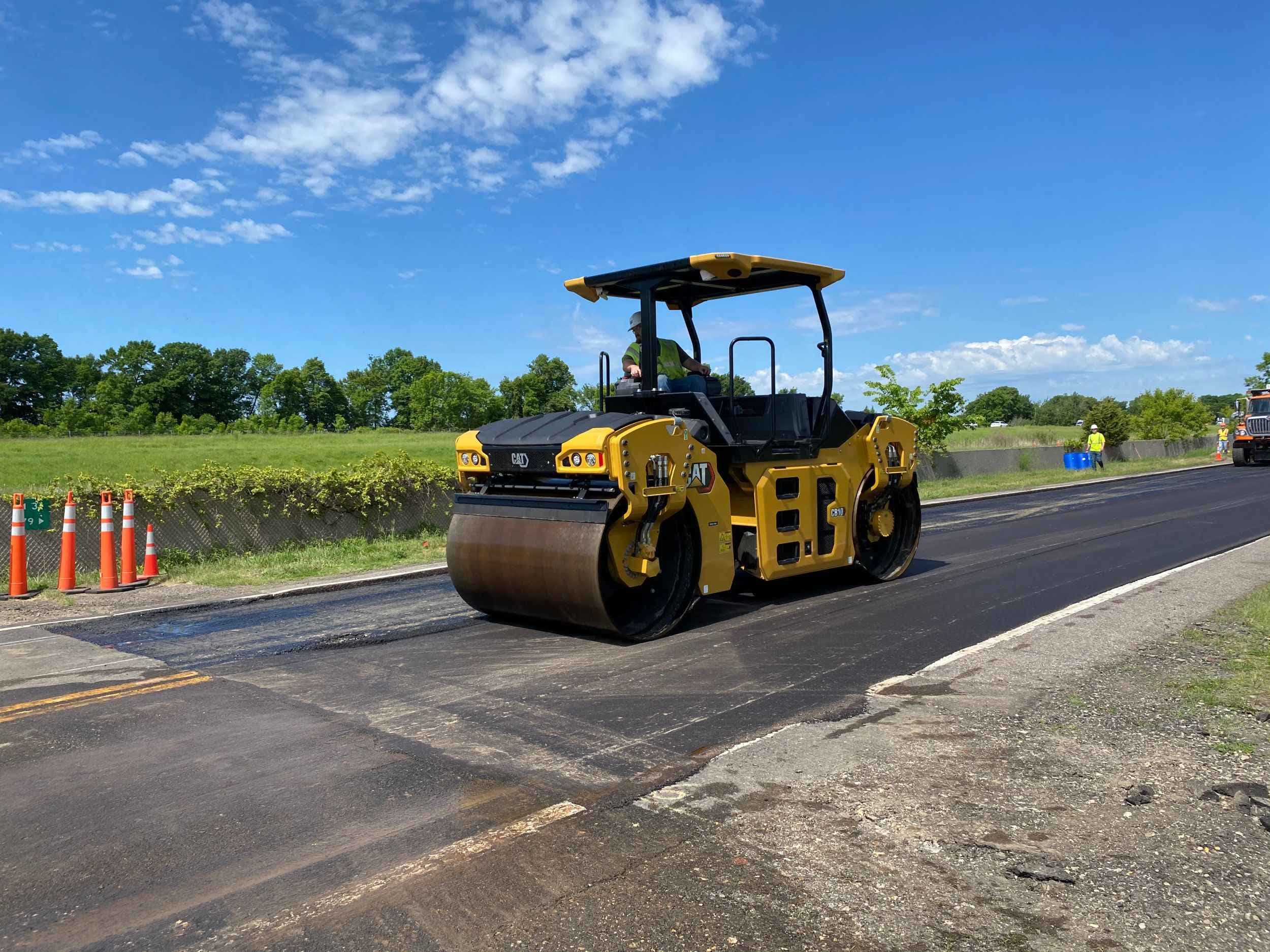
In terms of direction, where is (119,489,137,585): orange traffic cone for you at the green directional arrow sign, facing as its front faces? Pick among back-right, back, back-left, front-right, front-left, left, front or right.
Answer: front-left

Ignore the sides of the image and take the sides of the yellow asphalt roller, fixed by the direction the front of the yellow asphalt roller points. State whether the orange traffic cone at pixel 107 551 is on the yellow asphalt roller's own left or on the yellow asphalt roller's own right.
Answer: on the yellow asphalt roller's own right

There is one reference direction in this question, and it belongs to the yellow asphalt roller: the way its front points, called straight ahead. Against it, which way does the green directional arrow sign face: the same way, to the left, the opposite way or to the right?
to the left

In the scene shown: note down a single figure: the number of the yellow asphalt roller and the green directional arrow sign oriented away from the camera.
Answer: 0

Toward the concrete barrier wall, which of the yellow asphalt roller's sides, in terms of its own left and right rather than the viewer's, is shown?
back

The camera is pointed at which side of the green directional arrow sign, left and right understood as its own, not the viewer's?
front

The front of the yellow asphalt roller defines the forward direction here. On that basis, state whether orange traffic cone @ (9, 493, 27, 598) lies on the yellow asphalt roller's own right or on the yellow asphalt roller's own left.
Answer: on the yellow asphalt roller's own right

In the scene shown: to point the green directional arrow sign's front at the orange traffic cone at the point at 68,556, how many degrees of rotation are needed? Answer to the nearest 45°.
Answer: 0° — it already faces it

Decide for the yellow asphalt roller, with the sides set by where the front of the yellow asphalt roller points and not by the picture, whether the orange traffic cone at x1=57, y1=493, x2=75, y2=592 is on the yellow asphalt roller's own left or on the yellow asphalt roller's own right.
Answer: on the yellow asphalt roller's own right
